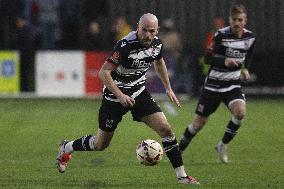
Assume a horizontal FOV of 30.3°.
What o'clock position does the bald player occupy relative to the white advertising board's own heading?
The bald player is roughly at 12 o'clock from the white advertising board.

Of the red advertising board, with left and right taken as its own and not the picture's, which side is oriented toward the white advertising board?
right

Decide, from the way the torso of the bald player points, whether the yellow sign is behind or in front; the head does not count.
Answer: behind

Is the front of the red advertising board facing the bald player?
yes

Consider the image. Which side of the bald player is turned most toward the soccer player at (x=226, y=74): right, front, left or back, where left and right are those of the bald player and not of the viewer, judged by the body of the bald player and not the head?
left

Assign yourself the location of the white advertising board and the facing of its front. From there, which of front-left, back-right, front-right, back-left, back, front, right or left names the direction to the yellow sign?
right

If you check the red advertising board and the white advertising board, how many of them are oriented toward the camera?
2

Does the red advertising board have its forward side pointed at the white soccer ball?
yes

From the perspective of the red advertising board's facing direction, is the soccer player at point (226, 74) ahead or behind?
ahead

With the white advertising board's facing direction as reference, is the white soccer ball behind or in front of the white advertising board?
in front

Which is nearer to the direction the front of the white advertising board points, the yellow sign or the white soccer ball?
the white soccer ball

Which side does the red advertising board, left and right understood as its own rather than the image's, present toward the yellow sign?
right

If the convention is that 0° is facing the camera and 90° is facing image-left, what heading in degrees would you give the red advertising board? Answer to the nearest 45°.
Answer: approximately 0°

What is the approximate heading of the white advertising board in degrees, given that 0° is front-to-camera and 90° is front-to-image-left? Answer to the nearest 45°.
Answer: approximately 0°
